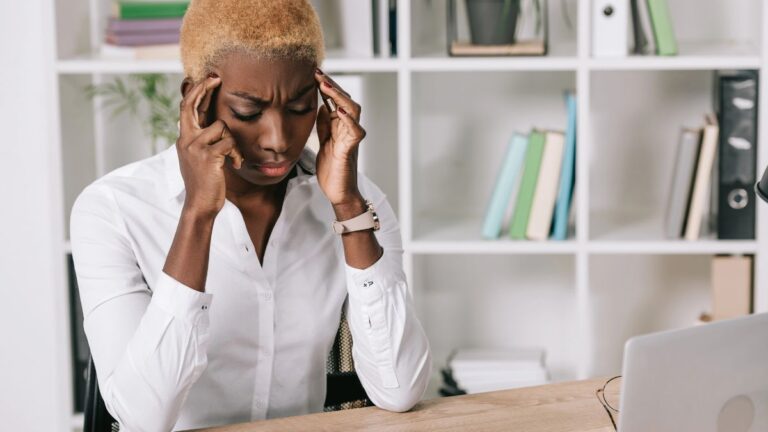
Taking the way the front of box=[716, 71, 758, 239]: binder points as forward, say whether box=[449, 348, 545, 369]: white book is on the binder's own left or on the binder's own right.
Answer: on the binder's own right

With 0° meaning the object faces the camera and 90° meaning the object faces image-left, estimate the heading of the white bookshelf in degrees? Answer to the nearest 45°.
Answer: approximately 0°

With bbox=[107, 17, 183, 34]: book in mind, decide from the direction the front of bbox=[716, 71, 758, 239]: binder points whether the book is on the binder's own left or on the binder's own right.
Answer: on the binder's own right

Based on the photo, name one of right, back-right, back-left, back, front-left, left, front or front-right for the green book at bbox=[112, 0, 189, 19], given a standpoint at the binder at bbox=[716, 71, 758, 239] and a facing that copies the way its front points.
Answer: right

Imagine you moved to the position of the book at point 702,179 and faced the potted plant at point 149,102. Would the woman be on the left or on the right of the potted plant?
left

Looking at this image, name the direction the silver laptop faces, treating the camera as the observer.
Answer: facing away from the viewer and to the left of the viewer

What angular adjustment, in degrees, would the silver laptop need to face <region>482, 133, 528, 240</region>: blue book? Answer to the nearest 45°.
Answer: approximately 45° to its right

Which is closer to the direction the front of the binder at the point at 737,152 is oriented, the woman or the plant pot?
the woman

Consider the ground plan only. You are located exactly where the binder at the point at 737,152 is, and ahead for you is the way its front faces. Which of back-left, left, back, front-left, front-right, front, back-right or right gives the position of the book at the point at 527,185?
right

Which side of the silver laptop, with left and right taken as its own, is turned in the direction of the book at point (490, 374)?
front

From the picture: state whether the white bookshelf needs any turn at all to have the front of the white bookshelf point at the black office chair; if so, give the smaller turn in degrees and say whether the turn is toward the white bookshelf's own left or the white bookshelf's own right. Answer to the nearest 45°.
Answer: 0° — it already faces it

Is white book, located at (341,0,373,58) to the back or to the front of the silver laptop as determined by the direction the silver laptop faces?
to the front
